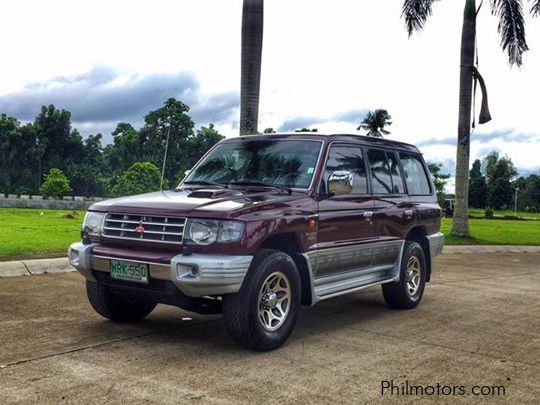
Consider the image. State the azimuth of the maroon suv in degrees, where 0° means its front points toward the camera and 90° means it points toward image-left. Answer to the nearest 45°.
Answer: approximately 45°

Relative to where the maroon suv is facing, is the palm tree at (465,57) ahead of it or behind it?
behind
